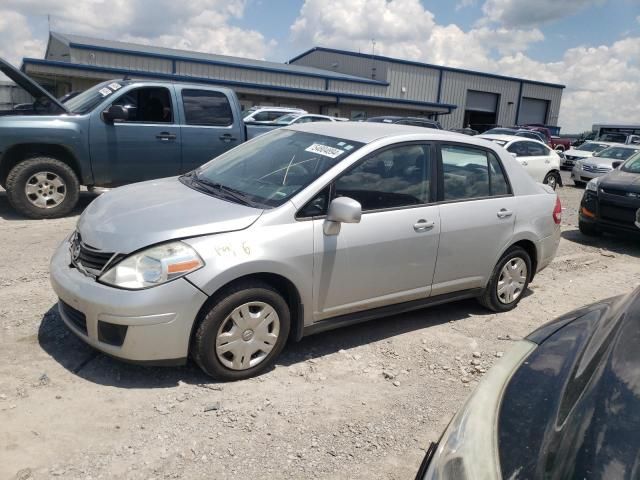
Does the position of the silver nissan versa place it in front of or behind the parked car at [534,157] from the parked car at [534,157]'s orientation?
in front

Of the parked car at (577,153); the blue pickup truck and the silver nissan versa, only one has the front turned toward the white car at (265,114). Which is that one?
the parked car

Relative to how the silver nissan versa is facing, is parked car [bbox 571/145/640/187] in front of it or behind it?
behind

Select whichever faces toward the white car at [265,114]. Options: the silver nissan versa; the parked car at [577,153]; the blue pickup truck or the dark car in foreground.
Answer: the parked car

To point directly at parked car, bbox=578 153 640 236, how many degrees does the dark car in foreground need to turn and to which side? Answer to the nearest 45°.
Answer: approximately 135° to its right

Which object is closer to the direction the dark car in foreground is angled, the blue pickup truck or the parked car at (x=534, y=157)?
the blue pickup truck

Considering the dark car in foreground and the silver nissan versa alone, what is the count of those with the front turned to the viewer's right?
0

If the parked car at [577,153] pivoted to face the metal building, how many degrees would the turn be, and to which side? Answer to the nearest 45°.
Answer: approximately 45° to its right

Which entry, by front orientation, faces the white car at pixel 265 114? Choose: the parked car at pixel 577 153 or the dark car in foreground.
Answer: the parked car

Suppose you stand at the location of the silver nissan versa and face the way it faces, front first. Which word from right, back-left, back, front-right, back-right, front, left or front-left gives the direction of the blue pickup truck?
right

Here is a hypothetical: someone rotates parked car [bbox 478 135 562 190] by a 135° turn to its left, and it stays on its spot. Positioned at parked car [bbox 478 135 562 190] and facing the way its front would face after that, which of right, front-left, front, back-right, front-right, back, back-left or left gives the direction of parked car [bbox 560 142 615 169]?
left

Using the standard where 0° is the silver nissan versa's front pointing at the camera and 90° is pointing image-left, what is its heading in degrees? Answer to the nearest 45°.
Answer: approximately 45°

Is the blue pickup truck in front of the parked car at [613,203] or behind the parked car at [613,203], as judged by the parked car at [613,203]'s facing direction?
in front

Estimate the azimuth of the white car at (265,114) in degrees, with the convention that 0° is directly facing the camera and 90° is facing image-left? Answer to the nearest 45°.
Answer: approximately 45°

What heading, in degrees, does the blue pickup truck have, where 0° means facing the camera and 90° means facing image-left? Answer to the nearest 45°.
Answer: approximately 90°
